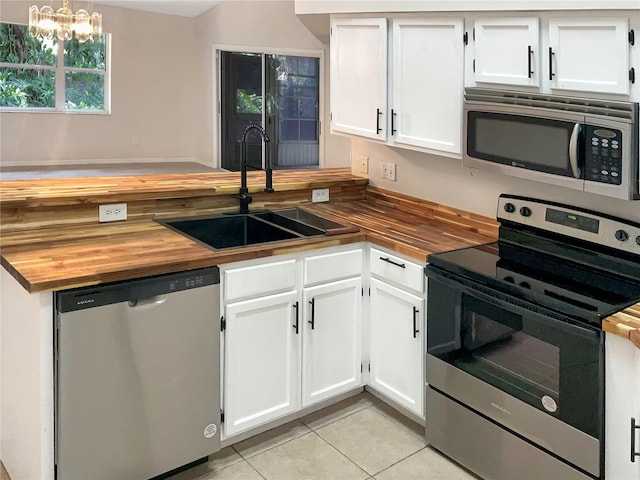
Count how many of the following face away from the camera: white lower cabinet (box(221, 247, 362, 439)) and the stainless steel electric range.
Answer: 0

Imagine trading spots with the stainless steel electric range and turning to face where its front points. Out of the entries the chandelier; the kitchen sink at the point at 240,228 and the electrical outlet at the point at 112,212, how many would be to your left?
0

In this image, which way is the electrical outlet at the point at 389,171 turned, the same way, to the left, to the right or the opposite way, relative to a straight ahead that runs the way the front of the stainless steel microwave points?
the same way

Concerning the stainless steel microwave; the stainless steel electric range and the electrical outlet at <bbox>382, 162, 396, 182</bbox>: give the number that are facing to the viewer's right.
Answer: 0

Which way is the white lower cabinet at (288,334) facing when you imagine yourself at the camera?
facing the viewer and to the right of the viewer

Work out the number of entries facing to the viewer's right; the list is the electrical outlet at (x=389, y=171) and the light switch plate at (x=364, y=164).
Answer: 0

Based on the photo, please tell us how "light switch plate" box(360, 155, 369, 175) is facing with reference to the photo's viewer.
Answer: facing the viewer and to the left of the viewer

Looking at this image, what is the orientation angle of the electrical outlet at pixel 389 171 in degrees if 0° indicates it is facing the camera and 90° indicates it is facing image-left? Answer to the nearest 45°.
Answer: approximately 45°
